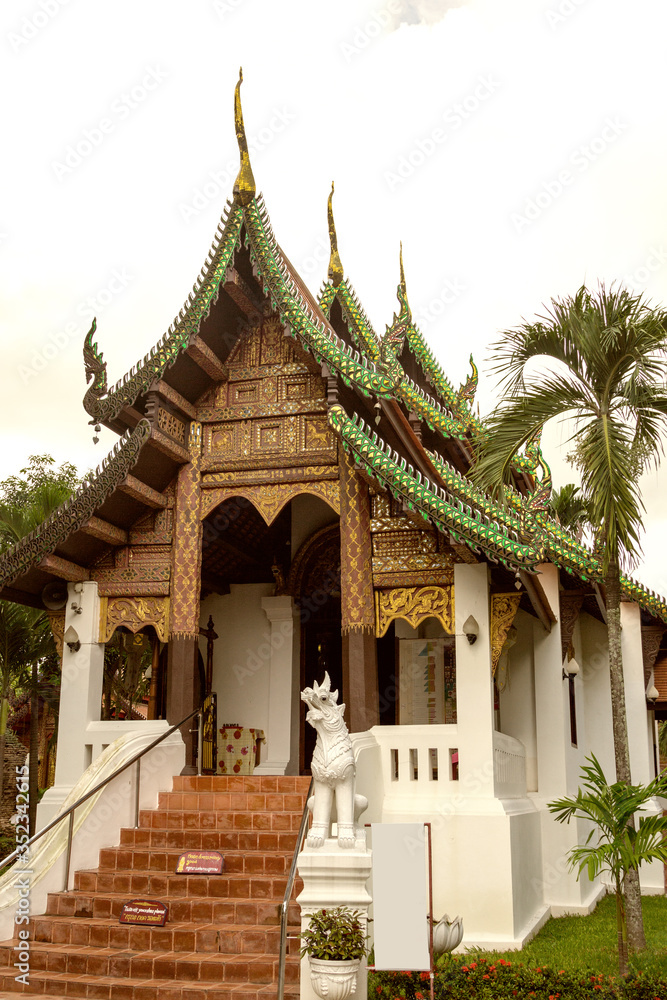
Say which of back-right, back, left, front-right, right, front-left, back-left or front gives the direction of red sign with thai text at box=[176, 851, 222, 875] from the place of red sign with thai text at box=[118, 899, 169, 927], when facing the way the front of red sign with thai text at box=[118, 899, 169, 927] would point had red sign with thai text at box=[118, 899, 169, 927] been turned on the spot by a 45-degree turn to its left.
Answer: left

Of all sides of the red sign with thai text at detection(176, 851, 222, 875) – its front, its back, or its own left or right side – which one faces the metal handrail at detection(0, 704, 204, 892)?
right

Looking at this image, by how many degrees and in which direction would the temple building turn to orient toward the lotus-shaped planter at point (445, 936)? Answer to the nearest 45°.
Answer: approximately 45° to its left

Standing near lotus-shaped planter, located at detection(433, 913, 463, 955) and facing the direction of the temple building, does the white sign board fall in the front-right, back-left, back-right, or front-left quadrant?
back-left

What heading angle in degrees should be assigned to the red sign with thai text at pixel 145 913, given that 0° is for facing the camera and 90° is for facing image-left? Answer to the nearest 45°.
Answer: approximately 0°

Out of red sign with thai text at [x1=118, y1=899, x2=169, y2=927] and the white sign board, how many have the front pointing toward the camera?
2

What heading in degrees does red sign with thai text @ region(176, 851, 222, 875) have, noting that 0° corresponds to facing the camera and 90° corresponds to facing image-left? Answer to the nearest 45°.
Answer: approximately 0°
